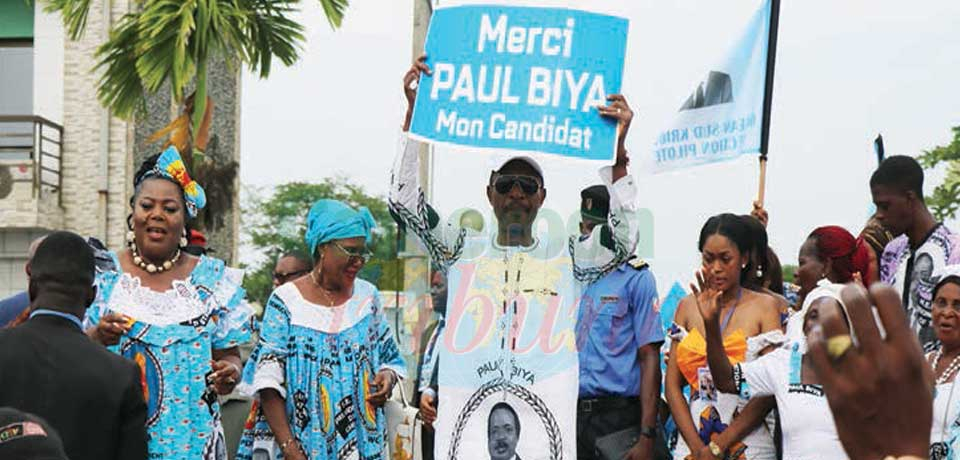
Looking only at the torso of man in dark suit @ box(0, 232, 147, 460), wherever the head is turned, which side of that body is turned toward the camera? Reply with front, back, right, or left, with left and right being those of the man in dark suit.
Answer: back

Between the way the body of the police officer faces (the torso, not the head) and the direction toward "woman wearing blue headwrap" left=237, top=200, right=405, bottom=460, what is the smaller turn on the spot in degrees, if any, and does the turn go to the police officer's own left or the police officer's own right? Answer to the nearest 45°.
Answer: approximately 45° to the police officer's own right

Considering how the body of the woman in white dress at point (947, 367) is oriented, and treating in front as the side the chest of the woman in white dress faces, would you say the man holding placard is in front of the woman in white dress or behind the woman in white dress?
in front

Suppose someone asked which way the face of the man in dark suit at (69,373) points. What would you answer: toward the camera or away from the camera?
away from the camera

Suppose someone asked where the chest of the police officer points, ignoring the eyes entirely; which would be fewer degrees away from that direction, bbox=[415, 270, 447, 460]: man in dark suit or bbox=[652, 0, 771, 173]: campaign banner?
the man in dark suit

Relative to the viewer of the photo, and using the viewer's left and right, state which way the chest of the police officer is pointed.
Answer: facing the viewer and to the left of the viewer

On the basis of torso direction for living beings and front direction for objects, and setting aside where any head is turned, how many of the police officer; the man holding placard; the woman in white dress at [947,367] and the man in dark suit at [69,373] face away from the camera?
1

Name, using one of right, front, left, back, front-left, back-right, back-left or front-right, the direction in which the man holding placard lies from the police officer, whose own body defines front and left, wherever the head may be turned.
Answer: front

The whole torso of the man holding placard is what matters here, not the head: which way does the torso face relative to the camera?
toward the camera

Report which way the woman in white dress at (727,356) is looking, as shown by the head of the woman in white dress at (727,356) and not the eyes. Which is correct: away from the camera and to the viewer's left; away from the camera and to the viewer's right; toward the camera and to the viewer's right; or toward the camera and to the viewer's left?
toward the camera and to the viewer's left
